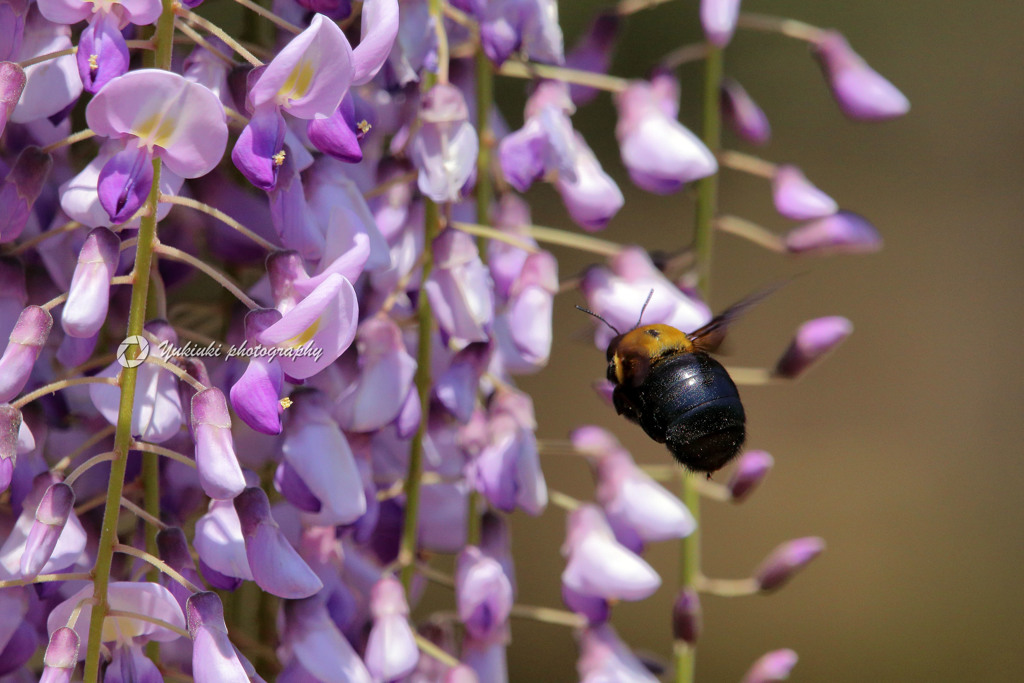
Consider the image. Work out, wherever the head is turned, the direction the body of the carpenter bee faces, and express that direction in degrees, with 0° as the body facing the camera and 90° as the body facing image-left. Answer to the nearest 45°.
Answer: approximately 135°
